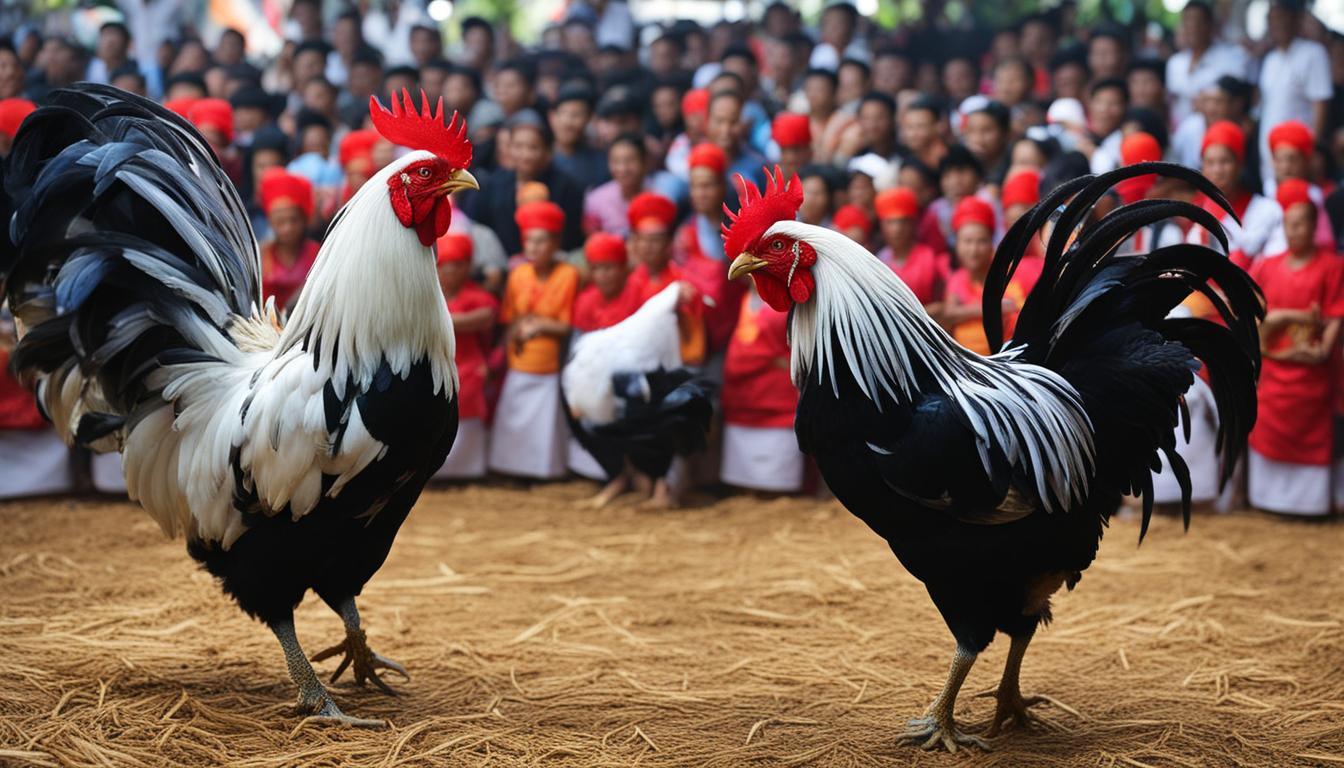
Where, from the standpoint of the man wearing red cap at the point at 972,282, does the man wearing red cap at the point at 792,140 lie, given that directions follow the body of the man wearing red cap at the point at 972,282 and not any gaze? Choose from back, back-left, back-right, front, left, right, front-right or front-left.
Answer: back-right

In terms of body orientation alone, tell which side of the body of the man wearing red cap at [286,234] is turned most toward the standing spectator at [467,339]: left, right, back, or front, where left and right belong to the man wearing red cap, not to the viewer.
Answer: left

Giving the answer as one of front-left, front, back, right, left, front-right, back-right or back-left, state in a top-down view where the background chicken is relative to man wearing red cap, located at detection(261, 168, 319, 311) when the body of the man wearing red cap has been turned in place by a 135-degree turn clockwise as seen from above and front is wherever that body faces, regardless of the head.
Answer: back

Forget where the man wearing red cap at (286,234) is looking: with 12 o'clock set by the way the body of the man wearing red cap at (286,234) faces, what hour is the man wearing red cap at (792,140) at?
the man wearing red cap at (792,140) is roughly at 9 o'clock from the man wearing red cap at (286,234).

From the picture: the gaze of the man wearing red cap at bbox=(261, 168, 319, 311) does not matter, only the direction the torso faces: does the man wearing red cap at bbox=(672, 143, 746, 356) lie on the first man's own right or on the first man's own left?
on the first man's own left

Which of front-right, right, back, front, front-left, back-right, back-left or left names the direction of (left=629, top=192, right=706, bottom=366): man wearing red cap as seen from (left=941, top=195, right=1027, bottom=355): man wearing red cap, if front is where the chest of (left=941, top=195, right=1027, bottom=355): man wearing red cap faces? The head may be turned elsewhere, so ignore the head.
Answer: right

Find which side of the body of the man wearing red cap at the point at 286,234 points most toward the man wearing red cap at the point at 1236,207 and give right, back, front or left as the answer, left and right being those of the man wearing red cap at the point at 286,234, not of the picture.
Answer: left

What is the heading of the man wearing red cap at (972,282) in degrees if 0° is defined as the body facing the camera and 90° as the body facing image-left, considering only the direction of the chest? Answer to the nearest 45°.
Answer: approximately 0°

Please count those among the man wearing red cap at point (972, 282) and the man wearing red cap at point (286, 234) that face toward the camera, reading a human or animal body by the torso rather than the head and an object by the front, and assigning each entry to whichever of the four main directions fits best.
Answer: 2

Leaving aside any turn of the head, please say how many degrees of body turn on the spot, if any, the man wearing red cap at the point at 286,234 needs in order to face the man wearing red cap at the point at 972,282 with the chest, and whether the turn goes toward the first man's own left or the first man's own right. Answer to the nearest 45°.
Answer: approximately 45° to the first man's own left

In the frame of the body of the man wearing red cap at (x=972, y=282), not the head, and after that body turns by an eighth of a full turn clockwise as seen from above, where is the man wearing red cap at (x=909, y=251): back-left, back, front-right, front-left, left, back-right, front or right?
right

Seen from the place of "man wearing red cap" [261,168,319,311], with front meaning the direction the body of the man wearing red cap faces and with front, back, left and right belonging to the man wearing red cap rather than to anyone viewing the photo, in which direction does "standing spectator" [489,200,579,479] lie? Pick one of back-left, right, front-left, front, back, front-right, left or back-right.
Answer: left

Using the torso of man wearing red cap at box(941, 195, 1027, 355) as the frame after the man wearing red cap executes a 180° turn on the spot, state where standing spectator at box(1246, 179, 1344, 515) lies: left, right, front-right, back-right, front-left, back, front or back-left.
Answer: right
